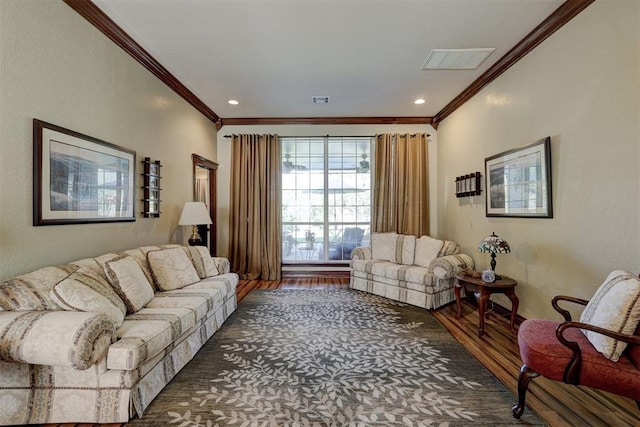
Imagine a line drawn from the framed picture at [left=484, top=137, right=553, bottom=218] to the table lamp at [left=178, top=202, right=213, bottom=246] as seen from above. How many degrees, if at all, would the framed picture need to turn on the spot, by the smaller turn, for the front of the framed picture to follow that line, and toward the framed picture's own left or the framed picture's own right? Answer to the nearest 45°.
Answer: approximately 45° to the framed picture's own right

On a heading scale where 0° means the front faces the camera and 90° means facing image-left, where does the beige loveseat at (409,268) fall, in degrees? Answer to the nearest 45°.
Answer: approximately 45°

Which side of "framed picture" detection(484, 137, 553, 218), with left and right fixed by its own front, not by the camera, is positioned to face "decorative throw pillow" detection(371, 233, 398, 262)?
right

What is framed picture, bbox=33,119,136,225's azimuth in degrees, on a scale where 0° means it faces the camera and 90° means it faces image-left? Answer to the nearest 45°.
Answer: approximately 315°

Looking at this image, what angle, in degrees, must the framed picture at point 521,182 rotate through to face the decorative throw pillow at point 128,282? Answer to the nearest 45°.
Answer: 0° — it already faces it

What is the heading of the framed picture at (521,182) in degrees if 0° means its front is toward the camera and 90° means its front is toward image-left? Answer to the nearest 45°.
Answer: approximately 45°

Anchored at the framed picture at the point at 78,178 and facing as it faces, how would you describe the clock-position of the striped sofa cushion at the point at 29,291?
The striped sofa cushion is roughly at 2 o'clock from the framed picture.

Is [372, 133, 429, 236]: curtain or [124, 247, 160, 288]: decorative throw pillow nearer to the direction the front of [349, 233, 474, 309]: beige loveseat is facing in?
the decorative throw pillow

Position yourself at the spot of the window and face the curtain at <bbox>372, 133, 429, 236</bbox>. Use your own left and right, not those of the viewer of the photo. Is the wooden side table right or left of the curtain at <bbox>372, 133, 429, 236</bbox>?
right

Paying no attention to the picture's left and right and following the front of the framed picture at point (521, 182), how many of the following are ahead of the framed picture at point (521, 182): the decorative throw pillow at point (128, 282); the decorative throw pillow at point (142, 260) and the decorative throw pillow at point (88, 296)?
3
